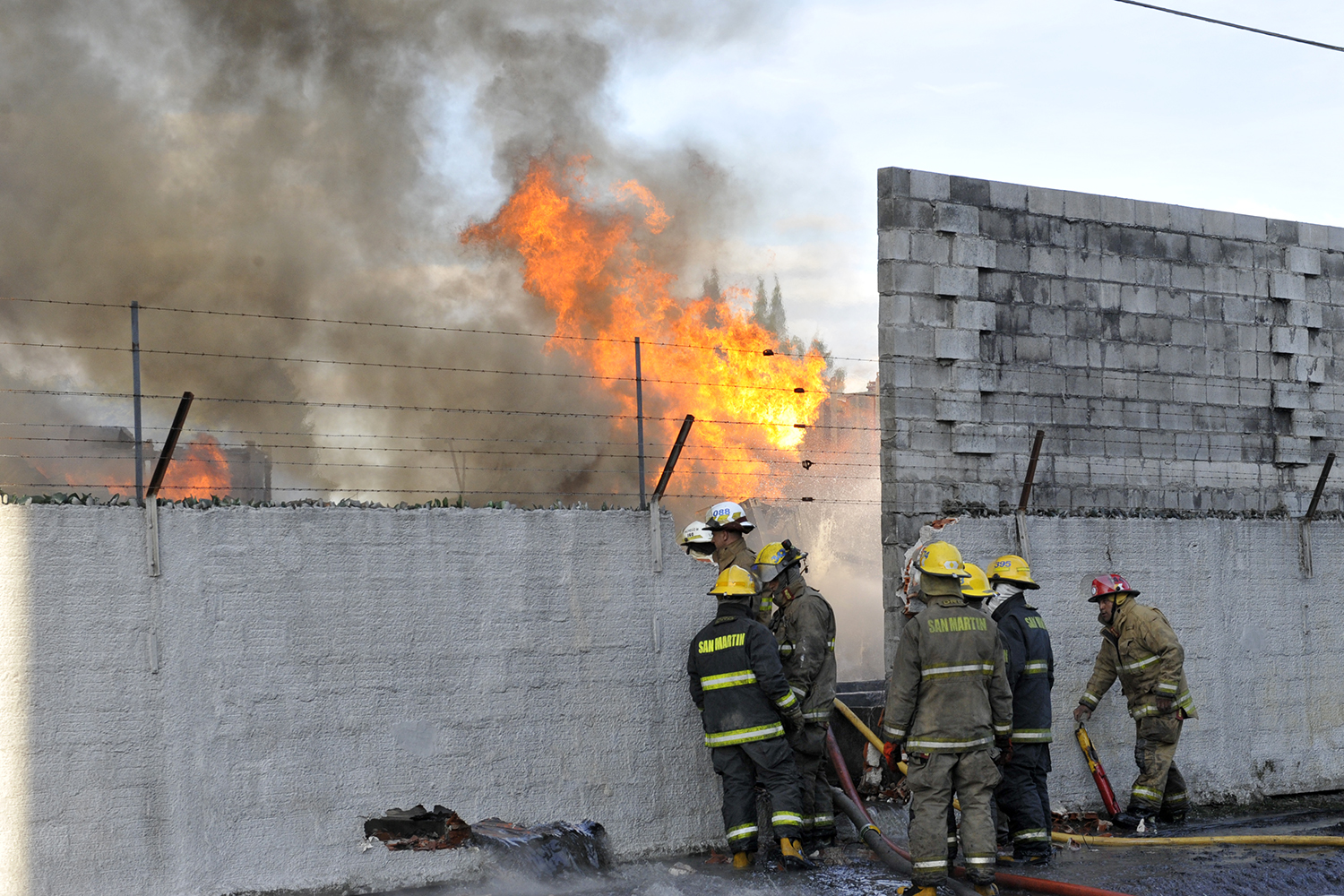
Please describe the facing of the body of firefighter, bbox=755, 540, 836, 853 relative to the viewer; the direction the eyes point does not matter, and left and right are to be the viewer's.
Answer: facing to the left of the viewer

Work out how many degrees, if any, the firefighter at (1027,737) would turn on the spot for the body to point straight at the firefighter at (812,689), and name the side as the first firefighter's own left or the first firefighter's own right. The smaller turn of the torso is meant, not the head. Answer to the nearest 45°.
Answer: approximately 45° to the first firefighter's own left

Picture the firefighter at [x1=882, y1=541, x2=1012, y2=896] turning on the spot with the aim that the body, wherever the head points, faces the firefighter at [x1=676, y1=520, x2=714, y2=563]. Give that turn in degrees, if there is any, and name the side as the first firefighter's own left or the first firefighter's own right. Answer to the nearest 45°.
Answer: approximately 45° to the first firefighter's own left

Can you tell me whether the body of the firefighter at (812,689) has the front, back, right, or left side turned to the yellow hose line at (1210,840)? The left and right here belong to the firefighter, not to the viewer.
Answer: back

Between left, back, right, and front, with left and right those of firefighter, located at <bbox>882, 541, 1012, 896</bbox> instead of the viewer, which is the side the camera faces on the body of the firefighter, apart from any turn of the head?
back

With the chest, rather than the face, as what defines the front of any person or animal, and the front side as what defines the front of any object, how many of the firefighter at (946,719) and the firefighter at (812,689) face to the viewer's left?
1

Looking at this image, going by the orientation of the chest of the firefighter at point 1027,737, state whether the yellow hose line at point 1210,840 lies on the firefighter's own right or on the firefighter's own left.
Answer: on the firefighter's own right

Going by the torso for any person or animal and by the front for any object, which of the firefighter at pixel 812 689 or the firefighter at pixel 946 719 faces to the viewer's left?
the firefighter at pixel 812 689

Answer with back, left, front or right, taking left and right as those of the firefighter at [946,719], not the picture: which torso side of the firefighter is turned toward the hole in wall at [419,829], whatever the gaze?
left

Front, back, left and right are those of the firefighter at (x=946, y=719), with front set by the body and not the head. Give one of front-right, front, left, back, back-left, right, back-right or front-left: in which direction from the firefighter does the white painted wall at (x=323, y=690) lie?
left
